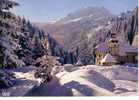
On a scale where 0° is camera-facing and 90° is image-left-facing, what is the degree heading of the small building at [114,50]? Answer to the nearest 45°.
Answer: approximately 0°
